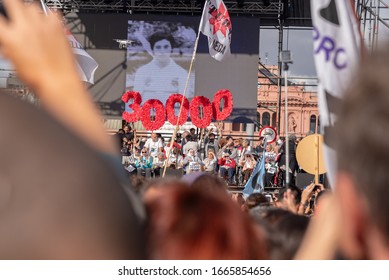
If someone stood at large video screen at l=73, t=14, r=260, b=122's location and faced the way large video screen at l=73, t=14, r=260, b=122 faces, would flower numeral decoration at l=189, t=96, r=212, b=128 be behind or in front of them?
in front

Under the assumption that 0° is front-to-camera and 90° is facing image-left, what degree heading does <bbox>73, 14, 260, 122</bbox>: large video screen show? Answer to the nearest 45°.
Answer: approximately 0°
